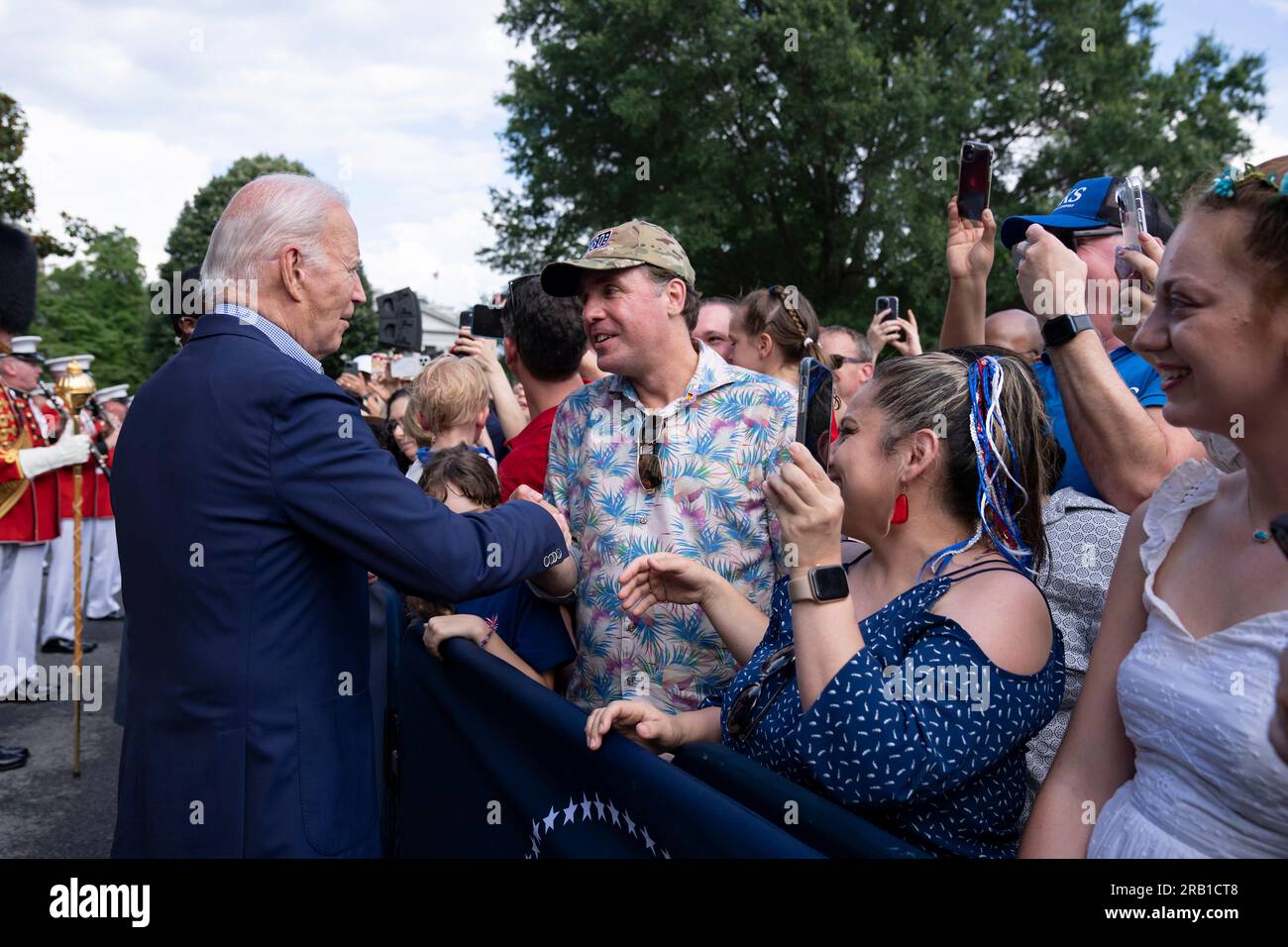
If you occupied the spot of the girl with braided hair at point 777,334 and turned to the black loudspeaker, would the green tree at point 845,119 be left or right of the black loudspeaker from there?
right

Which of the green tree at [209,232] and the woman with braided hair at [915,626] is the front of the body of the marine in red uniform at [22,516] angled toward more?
the woman with braided hair

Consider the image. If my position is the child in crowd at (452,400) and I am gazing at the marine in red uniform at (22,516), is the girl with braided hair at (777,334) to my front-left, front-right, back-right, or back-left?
back-right

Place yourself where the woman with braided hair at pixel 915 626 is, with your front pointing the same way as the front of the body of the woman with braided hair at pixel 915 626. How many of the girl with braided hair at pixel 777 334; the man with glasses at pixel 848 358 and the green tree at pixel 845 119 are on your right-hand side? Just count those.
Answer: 3

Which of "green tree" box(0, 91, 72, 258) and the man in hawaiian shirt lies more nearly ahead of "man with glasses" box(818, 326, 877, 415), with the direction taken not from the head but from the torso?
the man in hawaiian shirt

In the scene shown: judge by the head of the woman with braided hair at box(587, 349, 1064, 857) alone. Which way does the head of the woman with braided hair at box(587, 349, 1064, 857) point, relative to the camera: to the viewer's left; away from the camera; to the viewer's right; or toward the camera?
to the viewer's left

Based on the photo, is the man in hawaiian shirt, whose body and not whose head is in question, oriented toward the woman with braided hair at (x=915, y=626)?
no

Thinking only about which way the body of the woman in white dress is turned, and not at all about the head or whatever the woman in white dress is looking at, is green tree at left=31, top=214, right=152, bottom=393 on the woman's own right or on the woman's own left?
on the woman's own right

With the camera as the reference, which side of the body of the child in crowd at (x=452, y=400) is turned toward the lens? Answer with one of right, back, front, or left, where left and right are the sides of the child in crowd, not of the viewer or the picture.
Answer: back

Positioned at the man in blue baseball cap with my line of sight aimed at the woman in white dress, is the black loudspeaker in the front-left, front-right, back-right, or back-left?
back-right

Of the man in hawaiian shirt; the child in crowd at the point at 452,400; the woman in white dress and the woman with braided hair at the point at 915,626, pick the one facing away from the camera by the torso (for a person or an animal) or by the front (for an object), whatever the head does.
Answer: the child in crowd

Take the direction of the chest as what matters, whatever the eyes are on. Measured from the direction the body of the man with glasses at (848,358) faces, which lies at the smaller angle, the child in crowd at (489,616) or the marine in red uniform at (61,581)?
the child in crowd

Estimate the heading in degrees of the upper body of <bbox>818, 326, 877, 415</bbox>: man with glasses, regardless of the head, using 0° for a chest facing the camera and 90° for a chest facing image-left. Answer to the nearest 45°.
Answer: approximately 45°

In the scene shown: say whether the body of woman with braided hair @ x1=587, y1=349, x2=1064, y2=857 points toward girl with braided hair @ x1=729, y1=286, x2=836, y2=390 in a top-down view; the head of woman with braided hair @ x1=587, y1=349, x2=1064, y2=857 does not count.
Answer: no

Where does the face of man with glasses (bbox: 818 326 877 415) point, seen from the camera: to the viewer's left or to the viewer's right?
to the viewer's left

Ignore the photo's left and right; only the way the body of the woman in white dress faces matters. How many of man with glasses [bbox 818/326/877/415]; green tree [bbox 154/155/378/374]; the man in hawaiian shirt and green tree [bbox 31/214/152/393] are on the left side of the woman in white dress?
0

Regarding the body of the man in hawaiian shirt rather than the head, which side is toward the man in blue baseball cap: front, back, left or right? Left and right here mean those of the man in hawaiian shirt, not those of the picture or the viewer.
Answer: left
